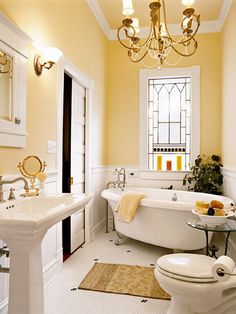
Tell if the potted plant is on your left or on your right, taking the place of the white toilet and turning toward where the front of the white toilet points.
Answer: on your right

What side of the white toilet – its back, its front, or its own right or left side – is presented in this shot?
left

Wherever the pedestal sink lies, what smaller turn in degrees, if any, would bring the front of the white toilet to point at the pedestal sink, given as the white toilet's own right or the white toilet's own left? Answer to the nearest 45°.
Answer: approximately 45° to the white toilet's own left

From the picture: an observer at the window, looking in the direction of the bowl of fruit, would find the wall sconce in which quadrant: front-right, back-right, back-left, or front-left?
front-right

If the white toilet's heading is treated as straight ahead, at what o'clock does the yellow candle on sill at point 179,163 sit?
The yellow candle on sill is roughly at 3 o'clock from the white toilet.

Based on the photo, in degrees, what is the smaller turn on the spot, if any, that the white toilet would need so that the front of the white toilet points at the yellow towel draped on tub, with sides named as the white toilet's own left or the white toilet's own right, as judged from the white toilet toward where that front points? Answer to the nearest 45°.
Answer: approximately 45° to the white toilet's own right

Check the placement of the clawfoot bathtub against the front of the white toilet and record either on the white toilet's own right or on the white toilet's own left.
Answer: on the white toilet's own right

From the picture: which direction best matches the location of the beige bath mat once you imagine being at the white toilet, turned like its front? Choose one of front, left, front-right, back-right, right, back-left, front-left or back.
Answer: front-right

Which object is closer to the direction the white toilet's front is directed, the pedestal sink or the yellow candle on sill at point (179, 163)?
the pedestal sink

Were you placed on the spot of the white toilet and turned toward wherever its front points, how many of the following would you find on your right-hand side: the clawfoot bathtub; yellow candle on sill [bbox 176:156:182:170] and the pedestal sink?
2

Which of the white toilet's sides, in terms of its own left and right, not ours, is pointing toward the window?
right

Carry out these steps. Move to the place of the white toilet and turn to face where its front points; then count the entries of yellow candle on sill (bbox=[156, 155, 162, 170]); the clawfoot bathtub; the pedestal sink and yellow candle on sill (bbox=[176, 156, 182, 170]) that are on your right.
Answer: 3

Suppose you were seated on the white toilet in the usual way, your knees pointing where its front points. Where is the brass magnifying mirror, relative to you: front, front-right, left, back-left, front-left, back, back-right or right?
front
